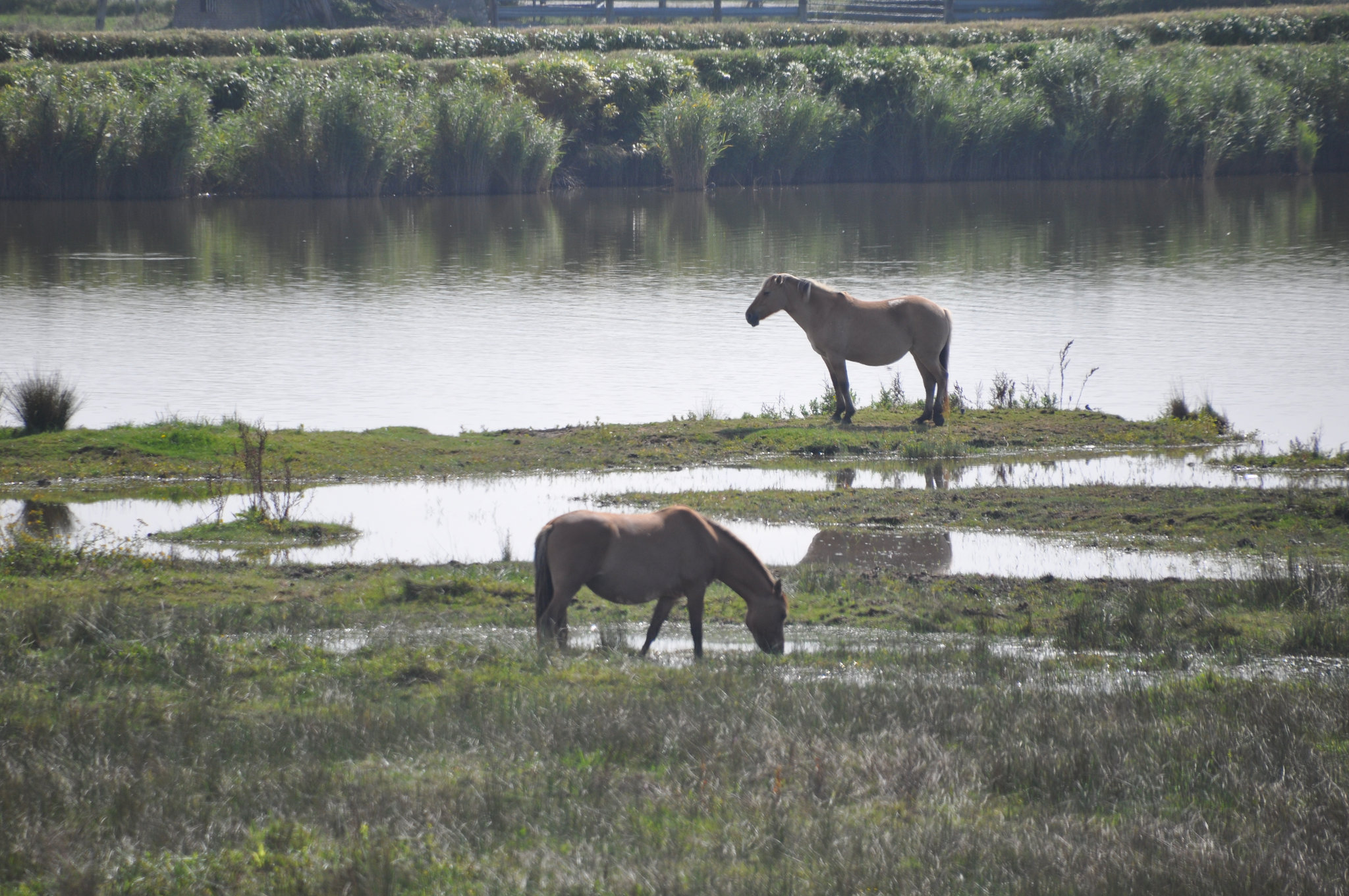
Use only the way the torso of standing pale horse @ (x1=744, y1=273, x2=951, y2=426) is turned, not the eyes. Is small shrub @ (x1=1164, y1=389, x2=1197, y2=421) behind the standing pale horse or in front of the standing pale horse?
behind

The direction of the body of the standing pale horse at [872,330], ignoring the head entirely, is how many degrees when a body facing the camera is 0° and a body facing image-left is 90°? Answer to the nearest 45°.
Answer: approximately 90°

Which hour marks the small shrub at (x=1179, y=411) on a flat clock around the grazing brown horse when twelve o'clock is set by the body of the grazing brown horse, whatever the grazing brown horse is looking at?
The small shrub is roughly at 10 o'clock from the grazing brown horse.

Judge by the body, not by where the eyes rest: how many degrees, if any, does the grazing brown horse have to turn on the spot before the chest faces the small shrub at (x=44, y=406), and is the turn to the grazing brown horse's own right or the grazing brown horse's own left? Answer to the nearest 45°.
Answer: approximately 135° to the grazing brown horse's own left

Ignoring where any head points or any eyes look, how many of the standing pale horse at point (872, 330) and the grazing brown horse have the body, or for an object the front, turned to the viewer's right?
1

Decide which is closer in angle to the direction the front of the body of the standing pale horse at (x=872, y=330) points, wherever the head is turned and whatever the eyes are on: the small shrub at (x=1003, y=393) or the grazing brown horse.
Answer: the grazing brown horse

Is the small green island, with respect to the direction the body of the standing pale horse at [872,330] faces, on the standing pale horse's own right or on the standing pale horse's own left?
on the standing pale horse's own left

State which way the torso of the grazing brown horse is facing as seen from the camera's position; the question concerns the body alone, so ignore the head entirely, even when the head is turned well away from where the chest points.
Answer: to the viewer's right

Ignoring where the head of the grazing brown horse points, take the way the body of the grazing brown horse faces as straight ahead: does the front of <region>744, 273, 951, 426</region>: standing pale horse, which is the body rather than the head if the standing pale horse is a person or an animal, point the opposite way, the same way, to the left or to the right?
the opposite way

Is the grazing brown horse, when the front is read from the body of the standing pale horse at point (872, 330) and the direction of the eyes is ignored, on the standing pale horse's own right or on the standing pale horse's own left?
on the standing pale horse's own left
